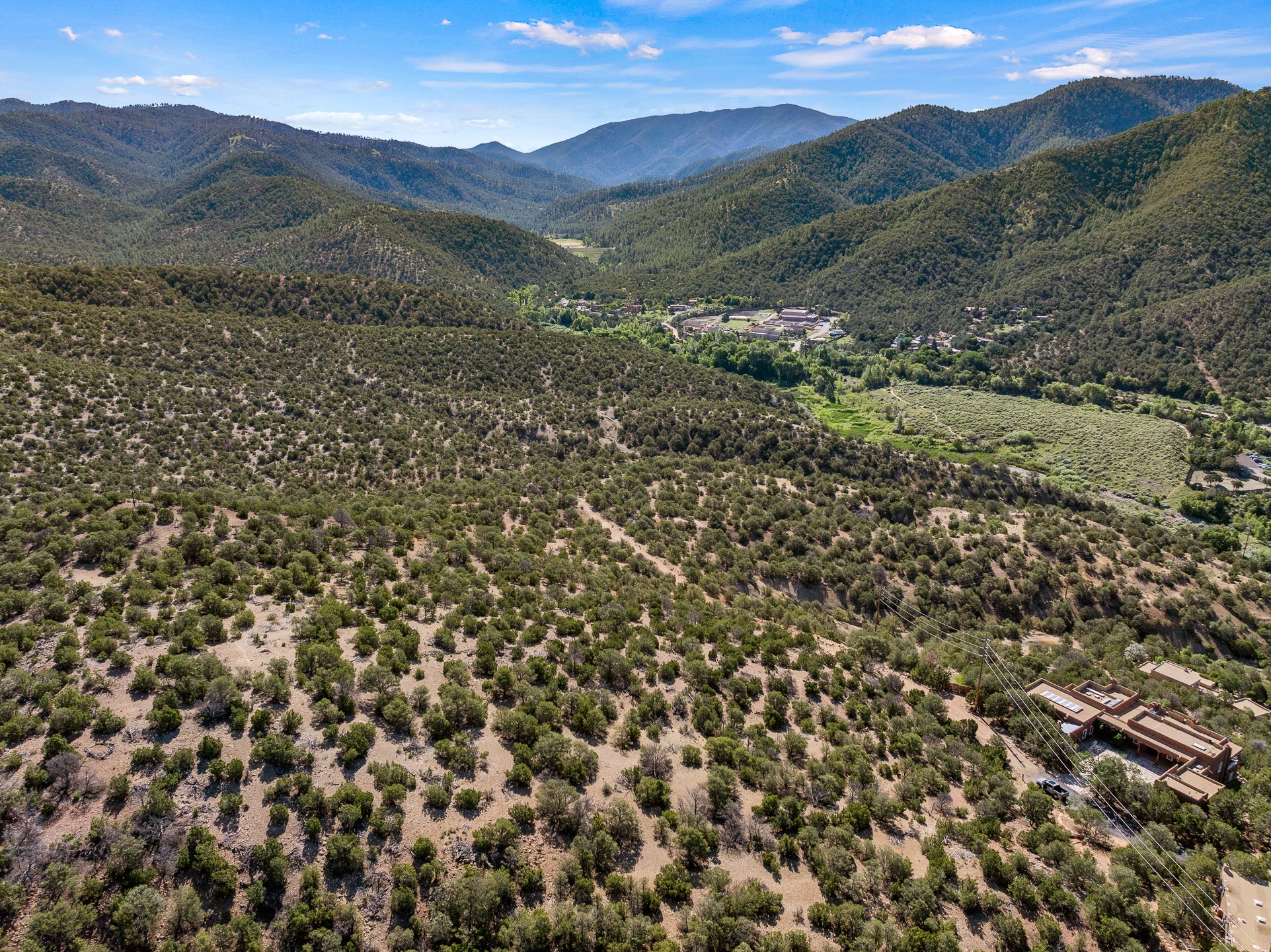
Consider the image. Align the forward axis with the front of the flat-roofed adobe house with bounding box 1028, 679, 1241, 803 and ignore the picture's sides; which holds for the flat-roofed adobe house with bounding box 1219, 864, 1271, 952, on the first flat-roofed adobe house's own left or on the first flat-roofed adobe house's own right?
on the first flat-roofed adobe house's own left

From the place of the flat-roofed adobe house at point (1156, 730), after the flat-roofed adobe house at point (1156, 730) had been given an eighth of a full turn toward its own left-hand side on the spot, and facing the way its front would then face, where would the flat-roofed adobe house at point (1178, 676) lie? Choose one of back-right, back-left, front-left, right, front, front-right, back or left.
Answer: back

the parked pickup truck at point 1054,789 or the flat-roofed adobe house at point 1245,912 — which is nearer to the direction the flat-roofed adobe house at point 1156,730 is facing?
the parked pickup truck

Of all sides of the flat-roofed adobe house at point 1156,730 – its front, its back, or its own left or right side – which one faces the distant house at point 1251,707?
back

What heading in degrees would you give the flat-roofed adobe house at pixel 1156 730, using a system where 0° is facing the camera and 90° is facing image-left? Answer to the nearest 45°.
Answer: approximately 45°
